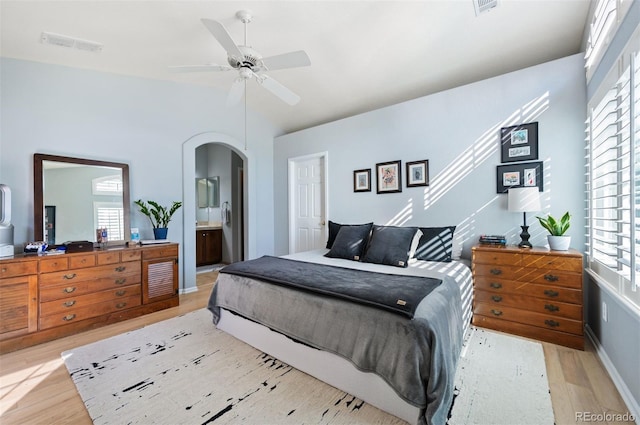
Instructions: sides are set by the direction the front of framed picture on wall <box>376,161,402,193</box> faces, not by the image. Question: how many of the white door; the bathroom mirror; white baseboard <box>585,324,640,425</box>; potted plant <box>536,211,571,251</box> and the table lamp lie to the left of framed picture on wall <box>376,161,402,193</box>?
3

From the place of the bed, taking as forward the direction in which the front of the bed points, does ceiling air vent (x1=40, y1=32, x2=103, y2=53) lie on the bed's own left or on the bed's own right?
on the bed's own right

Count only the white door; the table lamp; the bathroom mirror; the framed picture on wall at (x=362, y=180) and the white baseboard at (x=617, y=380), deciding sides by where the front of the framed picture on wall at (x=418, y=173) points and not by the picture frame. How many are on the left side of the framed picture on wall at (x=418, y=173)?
2

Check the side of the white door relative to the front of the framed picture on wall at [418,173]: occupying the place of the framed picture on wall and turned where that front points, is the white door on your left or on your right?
on your right

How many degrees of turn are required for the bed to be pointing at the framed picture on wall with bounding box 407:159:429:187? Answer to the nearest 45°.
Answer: approximately 180°

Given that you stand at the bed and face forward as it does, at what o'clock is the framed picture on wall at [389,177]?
The framed picture on wall is roughly at 5 o'clock from the bed.

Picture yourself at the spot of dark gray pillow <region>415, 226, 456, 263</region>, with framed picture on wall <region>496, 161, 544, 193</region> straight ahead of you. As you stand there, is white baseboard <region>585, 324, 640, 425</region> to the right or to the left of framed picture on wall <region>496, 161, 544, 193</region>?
right

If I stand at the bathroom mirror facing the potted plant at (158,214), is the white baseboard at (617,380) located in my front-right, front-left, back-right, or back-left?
front-left

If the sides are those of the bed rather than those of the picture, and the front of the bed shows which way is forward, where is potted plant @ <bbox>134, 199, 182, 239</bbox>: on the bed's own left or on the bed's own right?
on the bed's own right

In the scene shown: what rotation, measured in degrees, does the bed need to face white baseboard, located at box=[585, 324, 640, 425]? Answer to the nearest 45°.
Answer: approximately 135° to its left

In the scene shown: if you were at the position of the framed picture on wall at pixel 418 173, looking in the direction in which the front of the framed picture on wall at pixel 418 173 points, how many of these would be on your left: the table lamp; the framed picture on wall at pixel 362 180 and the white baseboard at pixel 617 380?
2

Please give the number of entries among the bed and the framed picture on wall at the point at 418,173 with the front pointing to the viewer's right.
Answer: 0
